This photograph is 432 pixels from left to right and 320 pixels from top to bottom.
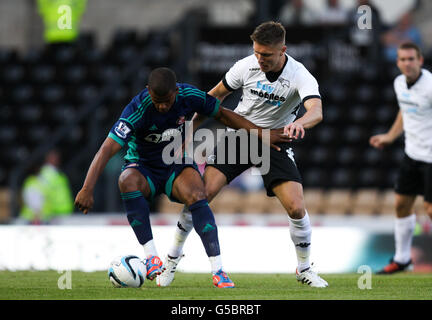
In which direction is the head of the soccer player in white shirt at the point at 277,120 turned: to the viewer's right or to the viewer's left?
to the viewer's left

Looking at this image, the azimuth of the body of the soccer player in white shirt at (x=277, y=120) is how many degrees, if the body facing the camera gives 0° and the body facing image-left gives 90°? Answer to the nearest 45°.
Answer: approximately 0°

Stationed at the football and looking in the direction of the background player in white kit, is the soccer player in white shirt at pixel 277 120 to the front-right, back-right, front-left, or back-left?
front-right

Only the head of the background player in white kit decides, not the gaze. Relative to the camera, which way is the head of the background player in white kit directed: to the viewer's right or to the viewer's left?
to the viewer's left

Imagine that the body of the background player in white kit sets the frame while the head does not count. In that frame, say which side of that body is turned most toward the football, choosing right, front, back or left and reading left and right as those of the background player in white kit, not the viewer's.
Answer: front

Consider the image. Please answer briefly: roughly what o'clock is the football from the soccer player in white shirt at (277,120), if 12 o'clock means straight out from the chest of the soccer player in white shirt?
The football is roughly at 2 o'clock from the soccer player in white shirt.

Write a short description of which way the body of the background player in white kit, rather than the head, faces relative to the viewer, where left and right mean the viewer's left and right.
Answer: facing the viewer and to the left of the viewer

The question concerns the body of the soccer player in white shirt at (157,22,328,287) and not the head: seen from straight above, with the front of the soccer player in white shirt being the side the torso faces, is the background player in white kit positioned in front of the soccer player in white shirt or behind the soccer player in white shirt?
behind

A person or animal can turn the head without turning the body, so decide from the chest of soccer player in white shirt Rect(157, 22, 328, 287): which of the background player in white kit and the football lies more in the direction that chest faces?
the football

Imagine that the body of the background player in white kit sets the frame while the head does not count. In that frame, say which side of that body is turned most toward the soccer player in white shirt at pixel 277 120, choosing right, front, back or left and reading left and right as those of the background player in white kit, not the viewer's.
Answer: front

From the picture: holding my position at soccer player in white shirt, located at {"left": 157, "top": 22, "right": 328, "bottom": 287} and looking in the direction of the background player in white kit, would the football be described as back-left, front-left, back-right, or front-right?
back-left

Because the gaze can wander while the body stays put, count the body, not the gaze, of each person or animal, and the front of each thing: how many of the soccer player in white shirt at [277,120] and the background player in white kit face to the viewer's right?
0
